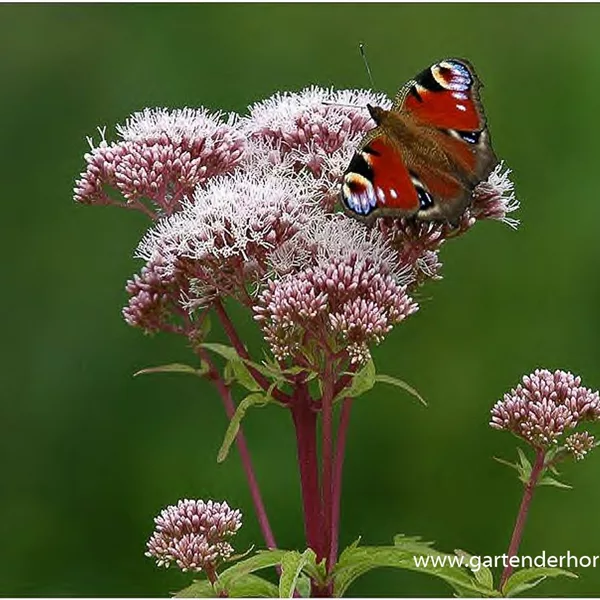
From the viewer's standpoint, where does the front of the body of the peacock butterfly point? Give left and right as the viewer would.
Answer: facing away from the viewer and to the left of the viewer
